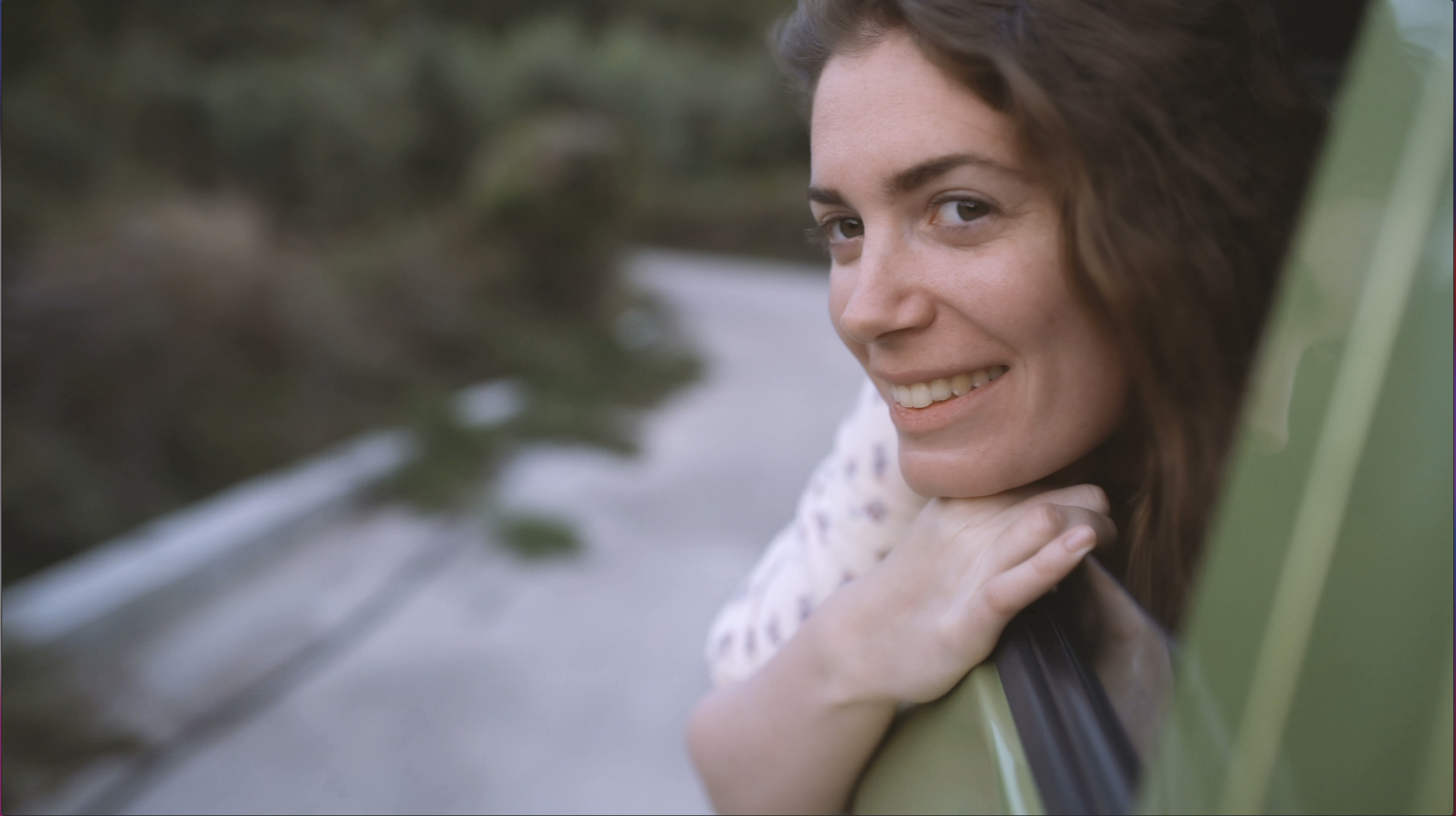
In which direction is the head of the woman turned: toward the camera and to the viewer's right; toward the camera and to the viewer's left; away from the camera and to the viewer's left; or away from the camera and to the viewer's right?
toward the camera and to the viewer's left

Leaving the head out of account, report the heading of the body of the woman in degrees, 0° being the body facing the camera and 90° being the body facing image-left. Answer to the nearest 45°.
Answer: approximately 45°
